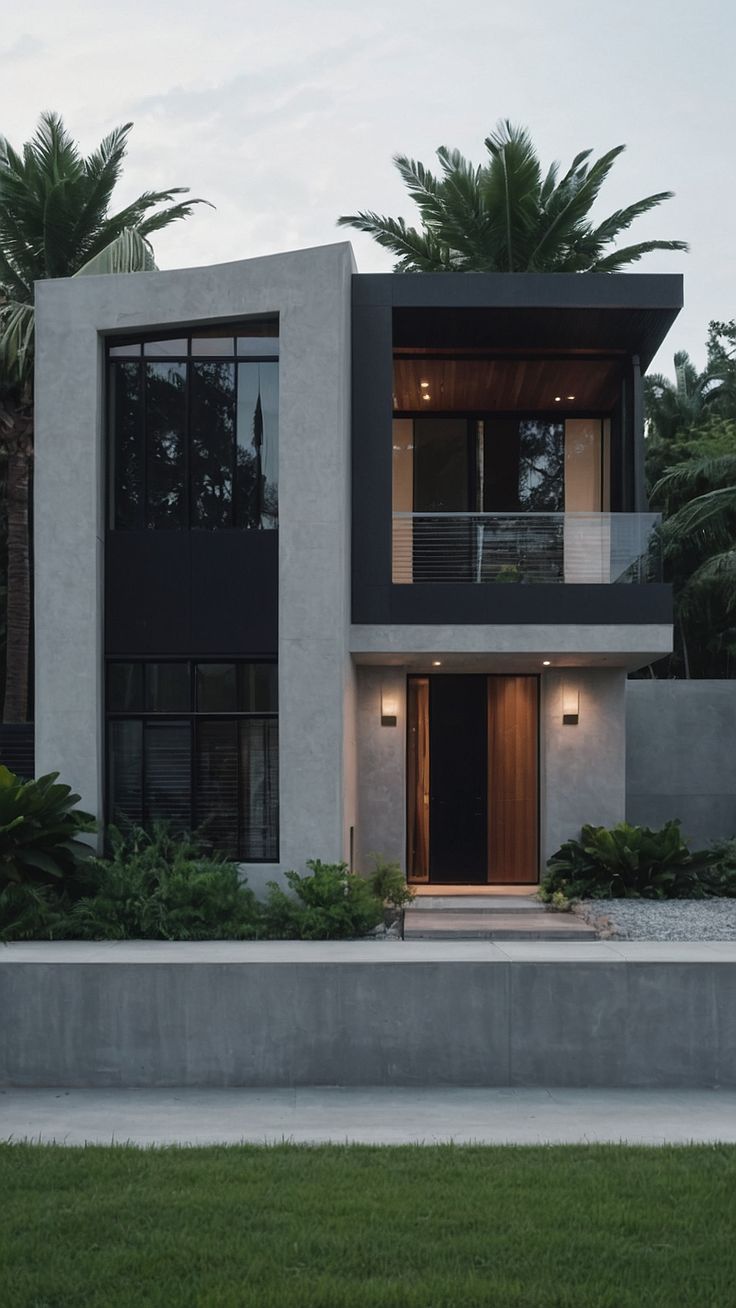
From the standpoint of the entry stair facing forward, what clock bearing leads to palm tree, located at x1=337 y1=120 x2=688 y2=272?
The palm tree is roughly at 6 o'clock from the entry stair.

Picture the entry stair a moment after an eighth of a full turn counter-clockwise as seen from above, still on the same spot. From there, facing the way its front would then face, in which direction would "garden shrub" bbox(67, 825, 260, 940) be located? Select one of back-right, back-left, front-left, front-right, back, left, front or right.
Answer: right

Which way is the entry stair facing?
toward the camera

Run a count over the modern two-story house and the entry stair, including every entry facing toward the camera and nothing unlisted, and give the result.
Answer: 2

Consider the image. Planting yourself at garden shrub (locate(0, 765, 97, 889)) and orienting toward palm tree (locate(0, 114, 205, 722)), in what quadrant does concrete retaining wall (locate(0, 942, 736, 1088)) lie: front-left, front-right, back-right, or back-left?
back-right

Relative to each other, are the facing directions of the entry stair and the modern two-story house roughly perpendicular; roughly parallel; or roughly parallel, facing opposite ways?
roughly parallel

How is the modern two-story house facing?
toward the camera
